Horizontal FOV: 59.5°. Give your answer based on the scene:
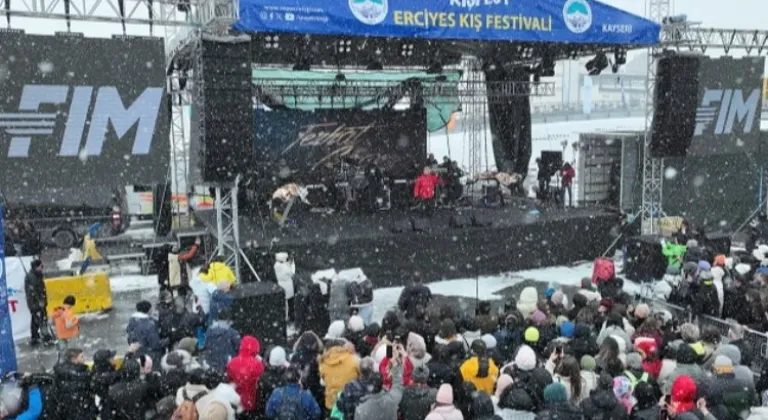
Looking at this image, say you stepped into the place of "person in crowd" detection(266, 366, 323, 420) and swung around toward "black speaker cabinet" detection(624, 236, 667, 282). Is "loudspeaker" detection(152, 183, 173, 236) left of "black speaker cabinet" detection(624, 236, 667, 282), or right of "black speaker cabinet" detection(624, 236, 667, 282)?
left

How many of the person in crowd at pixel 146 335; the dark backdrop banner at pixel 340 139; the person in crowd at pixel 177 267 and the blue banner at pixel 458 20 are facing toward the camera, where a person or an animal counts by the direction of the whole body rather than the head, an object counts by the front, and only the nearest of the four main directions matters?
2

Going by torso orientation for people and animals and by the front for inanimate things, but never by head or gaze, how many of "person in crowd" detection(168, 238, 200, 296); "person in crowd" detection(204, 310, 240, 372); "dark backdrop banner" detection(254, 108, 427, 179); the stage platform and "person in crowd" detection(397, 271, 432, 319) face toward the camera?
2

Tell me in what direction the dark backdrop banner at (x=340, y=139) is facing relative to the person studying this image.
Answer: facing the viewer

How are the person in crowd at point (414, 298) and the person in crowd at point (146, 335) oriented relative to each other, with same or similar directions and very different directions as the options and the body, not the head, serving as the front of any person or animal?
same or similar directions

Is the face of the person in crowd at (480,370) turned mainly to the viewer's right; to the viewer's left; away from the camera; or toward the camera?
away from the camera

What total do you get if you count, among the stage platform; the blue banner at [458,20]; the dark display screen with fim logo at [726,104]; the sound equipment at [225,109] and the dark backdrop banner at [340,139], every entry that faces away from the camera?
0

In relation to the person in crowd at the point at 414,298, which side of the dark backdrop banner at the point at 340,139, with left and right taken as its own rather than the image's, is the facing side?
front

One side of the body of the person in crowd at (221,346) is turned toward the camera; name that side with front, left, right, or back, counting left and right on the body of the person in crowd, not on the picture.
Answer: back

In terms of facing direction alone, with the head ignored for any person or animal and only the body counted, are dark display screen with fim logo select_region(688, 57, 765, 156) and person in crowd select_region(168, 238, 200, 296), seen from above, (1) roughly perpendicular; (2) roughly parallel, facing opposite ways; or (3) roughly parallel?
roughly parallel, facing opposite ways

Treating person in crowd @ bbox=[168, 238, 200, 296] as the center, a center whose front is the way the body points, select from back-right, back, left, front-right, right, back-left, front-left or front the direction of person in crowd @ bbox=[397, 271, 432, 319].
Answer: right

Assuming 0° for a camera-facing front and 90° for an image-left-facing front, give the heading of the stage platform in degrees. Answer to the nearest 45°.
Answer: approximately 0°

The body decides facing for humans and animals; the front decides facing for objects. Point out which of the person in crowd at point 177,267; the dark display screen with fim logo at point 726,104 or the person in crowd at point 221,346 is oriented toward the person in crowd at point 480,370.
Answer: the dark display screen with fim logo

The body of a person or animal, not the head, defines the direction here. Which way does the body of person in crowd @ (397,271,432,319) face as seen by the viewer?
away from the camera

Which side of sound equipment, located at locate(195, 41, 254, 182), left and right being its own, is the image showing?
front

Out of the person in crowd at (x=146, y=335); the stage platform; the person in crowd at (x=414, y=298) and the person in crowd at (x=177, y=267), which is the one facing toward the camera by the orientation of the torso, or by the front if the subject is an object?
the stage platform

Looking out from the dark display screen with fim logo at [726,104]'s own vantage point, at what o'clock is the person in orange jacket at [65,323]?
The person in orange jacket is roughly at 1 o'clock from the dark display screen with fim logo.

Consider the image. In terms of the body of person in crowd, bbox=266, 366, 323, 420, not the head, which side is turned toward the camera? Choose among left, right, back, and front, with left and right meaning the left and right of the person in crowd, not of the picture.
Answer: back

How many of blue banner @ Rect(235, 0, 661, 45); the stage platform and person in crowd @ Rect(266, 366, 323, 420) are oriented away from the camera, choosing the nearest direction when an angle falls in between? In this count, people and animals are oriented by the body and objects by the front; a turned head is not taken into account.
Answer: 1

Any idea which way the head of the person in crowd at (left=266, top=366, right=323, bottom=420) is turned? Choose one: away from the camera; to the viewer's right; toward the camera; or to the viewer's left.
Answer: away from the camera

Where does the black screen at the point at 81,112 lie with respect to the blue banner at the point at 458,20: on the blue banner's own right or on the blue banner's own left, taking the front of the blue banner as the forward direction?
on the blue banner's own right
